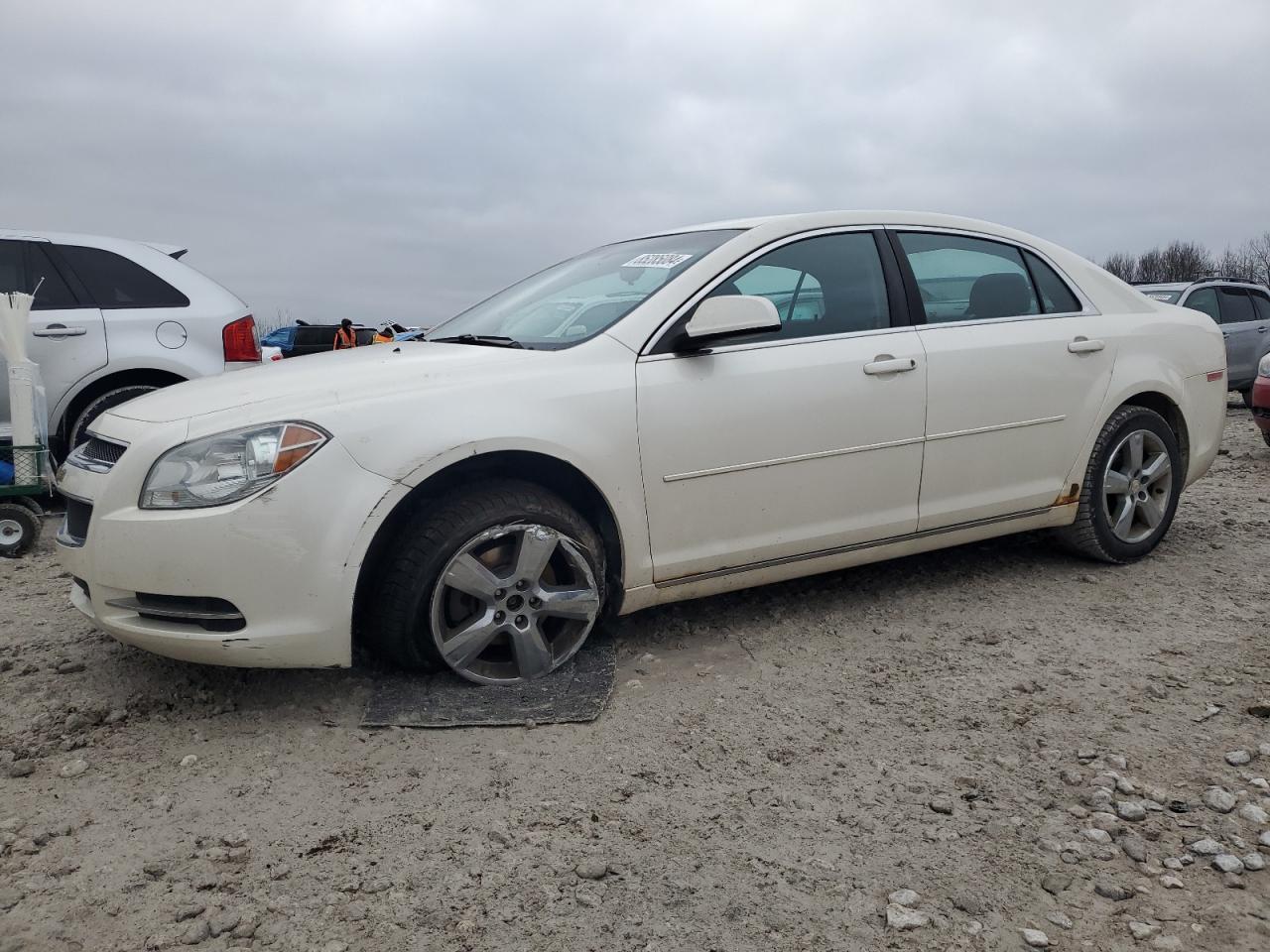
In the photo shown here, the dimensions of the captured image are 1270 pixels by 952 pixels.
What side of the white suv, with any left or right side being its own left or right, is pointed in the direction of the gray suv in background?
back

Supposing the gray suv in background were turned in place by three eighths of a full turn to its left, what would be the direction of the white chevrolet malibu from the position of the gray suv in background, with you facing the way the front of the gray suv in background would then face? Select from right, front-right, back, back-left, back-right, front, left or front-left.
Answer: right

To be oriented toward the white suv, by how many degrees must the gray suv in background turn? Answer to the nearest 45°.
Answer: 0° — it already faces it

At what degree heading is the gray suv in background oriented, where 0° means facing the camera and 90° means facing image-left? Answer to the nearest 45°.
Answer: approximately 45°

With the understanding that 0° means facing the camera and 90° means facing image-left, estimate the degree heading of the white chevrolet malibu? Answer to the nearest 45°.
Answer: approximately 45°

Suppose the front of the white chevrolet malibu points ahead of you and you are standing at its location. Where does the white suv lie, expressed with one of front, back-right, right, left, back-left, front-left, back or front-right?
right

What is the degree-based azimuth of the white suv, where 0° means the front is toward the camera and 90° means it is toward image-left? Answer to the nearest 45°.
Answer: approximately 90°

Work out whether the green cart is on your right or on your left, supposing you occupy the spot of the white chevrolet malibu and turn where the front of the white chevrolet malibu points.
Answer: on your right

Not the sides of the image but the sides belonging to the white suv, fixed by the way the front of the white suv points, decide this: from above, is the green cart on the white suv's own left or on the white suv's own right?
on the white suv's own left
